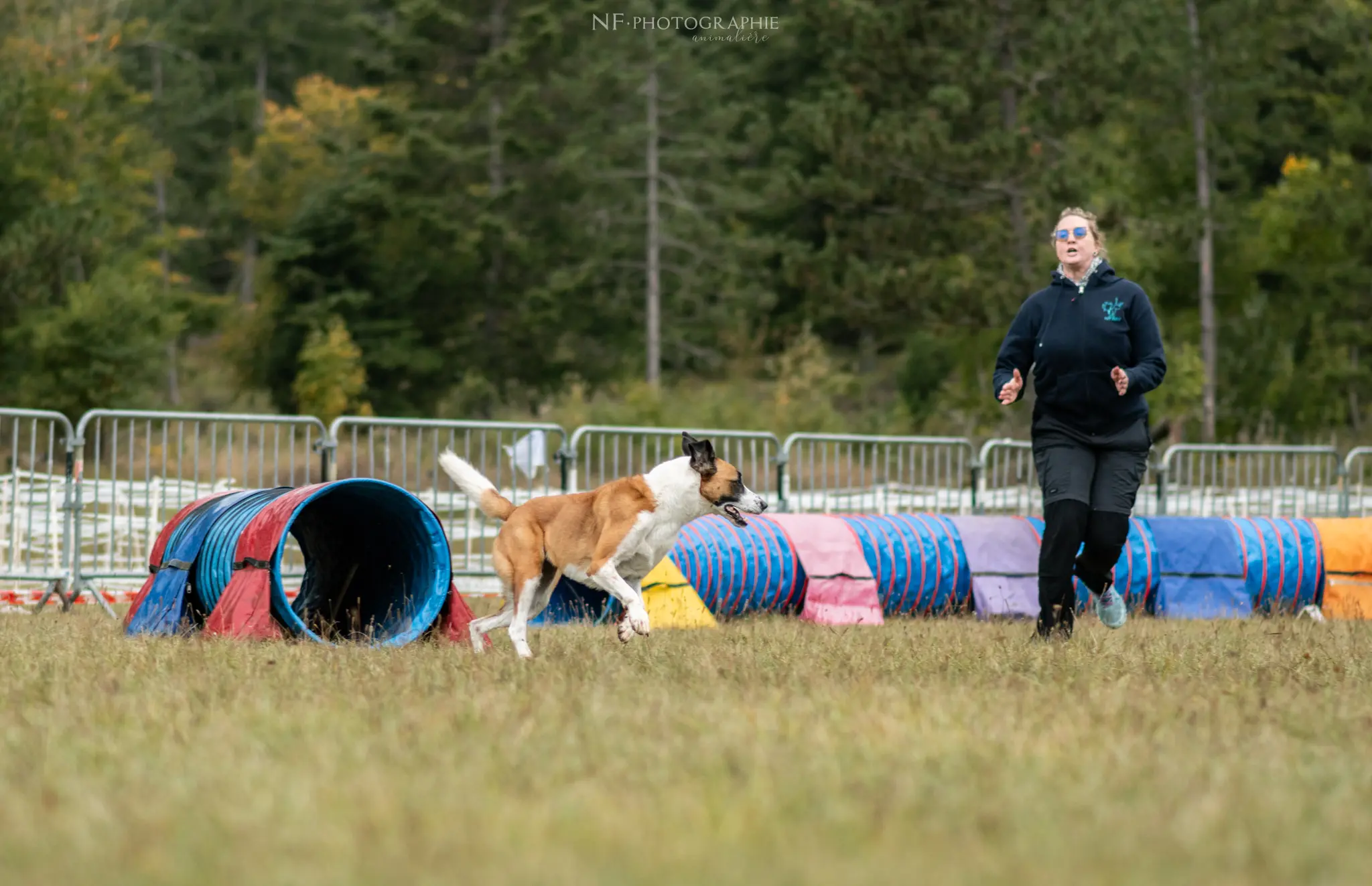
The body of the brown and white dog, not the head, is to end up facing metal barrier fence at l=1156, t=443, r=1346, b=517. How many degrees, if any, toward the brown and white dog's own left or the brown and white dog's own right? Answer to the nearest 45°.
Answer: approximately 45° to the brown and white dog's own left

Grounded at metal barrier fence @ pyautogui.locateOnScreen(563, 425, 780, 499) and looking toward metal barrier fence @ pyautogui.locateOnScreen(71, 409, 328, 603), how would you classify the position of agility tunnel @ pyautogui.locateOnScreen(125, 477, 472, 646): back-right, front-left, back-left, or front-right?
front-left

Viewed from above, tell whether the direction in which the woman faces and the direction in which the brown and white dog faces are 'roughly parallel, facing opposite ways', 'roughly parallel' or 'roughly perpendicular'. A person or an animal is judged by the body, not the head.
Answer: roughly perpendicular

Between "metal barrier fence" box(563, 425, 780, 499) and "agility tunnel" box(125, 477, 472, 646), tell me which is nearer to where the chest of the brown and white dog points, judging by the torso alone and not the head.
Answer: the metal barrier fence

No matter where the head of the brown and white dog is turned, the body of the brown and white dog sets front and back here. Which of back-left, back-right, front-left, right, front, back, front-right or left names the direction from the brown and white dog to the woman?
front

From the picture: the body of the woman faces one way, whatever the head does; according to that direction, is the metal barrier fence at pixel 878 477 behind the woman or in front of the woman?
behind

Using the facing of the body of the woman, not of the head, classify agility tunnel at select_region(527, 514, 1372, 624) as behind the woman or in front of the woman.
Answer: behind

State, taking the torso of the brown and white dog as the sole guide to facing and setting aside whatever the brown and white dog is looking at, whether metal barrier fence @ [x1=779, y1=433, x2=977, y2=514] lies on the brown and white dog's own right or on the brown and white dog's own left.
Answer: on the brown and white dog's own left

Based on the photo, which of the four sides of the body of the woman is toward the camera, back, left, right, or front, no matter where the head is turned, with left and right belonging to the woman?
front

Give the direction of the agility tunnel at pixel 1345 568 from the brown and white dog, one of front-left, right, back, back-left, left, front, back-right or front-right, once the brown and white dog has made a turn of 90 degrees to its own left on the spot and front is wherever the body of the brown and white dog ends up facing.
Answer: front-right

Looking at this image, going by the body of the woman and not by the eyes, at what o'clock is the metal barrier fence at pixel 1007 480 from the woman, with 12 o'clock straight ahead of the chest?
The metal barrier fence is roughly at 6 o'clock from the woman.

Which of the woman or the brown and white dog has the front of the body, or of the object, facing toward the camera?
the woman

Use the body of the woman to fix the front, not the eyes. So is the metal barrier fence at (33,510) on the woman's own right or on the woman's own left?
on the woman's own right

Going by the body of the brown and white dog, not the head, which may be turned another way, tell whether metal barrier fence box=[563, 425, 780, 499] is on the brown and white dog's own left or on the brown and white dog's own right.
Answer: on the brown and white dog's own left

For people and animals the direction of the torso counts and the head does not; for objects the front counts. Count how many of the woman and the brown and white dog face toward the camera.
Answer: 1

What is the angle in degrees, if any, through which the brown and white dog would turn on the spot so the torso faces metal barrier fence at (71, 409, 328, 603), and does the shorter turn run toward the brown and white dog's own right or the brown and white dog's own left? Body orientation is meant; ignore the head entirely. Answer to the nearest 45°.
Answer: approximately 135° to the brown and white dog's own left

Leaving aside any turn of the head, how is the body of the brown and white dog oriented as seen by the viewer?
to the viewer's right
